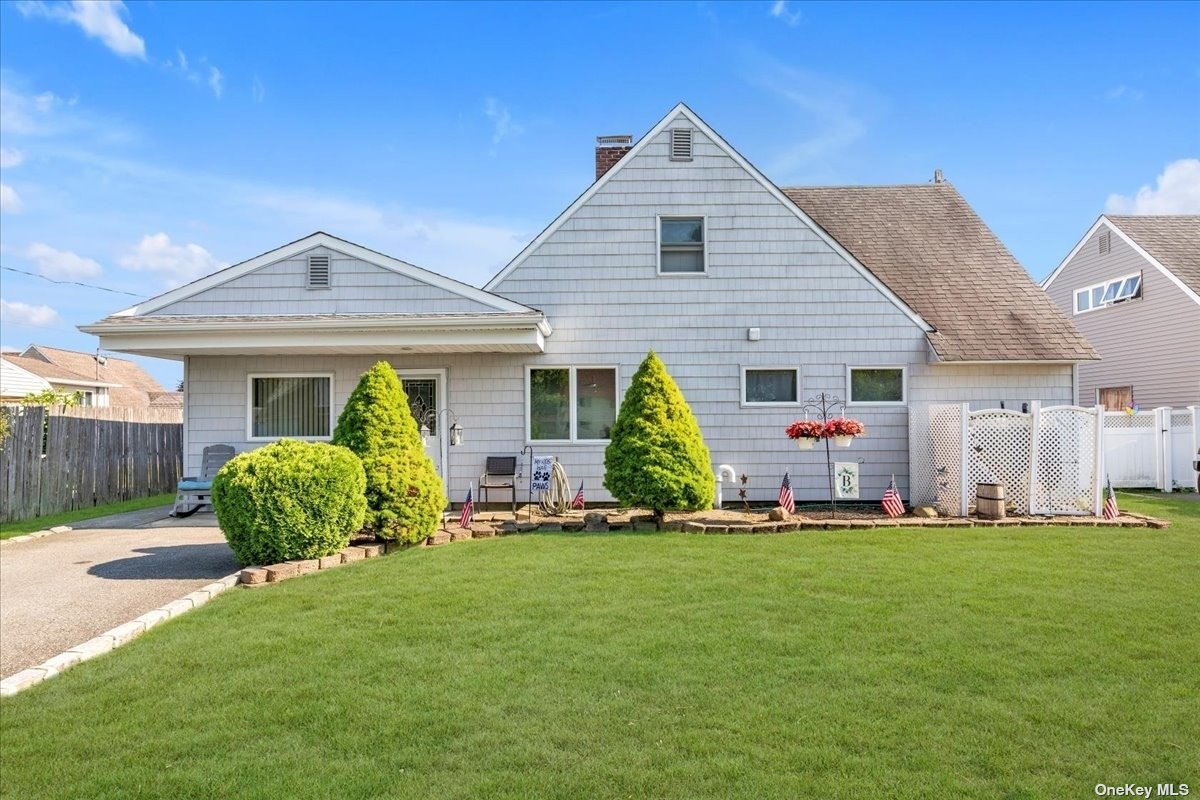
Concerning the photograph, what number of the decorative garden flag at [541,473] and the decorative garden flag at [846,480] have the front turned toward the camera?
2

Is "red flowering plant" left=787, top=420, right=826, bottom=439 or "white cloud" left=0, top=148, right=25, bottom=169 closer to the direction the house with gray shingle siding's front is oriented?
the red flowering plant

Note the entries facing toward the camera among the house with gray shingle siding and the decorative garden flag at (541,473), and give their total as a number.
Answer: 2

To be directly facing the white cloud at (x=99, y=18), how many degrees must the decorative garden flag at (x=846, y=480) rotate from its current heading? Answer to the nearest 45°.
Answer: approximately 90° to its right

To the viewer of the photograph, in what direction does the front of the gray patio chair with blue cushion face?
facing the viewer and to the left of the viewer

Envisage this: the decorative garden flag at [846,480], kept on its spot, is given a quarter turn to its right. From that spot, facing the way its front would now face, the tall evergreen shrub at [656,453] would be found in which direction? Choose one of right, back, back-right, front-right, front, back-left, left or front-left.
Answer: front-left

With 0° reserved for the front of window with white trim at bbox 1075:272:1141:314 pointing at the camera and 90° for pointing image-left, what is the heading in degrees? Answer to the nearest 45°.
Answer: approximately 45°
